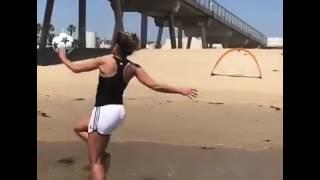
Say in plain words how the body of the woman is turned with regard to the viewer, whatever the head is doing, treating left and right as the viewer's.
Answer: facing away from the viewer and to the left of the viewer
